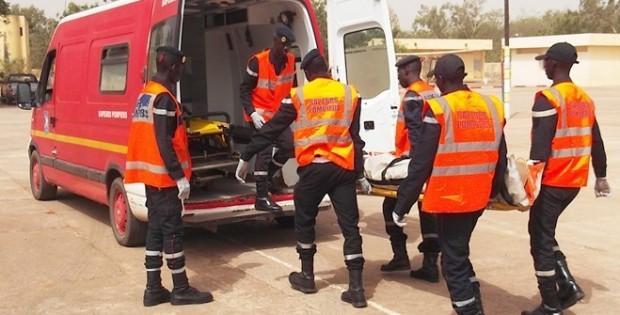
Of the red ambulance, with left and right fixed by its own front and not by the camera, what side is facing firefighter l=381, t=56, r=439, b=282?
back

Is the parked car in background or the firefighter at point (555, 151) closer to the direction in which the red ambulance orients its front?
the parked car in background

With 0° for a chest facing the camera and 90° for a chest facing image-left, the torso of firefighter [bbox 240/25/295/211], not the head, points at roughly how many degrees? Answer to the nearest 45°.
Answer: approximately 315°

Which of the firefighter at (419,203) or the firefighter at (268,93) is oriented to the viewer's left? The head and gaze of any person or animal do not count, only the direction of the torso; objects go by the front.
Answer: the firefighter at (419,203)

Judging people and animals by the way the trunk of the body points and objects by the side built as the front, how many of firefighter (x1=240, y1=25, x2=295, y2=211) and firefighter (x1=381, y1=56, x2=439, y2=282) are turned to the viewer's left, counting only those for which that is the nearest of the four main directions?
1

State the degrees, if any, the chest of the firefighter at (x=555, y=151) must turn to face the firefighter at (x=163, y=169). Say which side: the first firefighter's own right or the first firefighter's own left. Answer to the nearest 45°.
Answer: approximately 45° to the first firefighter's own left

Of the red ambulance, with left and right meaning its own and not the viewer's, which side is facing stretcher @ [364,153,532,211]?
back

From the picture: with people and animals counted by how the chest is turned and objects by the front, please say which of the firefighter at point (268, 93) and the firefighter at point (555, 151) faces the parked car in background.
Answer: the firefighter at point (555, 151)

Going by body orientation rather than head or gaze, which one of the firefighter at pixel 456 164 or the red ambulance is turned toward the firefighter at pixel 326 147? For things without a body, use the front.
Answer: the firefighter at pixel 456 164

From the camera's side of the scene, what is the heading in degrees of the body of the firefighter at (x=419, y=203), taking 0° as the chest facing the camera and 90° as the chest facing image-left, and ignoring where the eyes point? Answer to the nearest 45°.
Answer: approximately 90°
